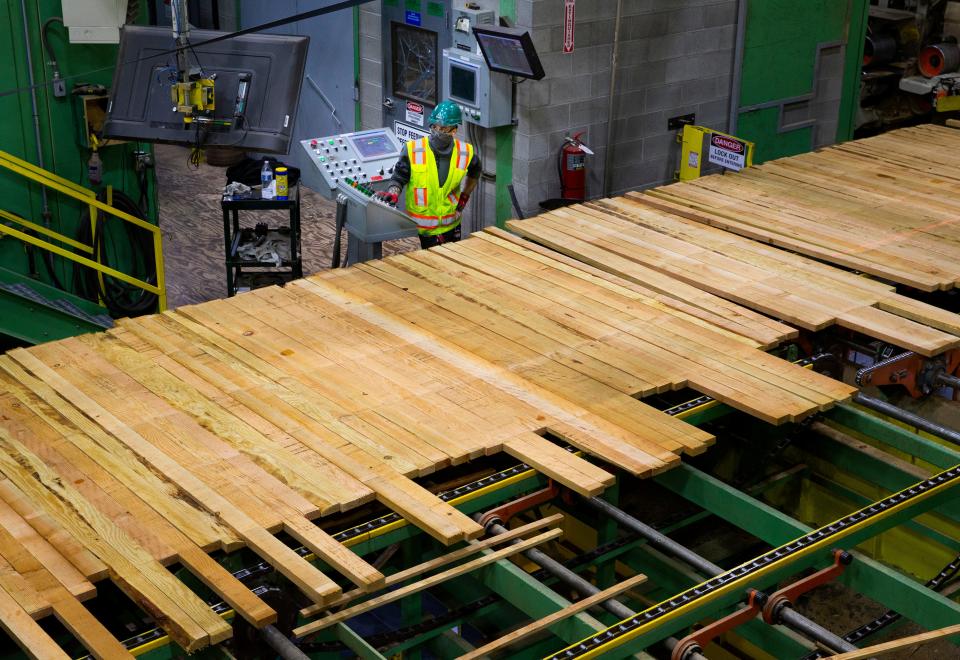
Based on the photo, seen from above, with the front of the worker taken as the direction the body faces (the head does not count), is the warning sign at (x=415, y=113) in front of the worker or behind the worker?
behind

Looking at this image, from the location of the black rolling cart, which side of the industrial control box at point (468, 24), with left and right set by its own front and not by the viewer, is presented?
front

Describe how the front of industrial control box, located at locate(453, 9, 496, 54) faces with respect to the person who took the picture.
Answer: facing the viewer and to the left of the viewer

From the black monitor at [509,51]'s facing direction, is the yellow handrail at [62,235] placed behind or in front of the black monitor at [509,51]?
in front

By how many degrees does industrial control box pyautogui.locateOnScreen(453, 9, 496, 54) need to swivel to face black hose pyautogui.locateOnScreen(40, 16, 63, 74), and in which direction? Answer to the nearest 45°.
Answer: approximately 45° to its right

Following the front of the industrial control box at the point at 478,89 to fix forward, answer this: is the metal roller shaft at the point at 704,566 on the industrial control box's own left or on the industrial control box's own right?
on the industrial control box's own left

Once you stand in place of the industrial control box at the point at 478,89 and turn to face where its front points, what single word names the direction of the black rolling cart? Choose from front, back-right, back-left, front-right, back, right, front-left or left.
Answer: front

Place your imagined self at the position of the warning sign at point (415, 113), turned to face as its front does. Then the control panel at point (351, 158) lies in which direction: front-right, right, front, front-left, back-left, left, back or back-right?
front

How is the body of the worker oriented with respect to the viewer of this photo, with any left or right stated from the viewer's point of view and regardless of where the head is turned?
facing the viewer

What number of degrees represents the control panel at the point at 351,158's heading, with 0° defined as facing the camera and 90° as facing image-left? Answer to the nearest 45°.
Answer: approximately 315°

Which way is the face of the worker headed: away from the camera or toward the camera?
toward the camera

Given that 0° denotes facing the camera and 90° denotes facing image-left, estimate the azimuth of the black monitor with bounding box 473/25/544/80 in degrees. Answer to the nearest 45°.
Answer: approximately 45°

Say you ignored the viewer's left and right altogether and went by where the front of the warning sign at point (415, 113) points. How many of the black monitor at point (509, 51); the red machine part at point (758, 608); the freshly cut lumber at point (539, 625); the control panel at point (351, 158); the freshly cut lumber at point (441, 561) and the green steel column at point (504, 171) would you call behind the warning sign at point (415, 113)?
0

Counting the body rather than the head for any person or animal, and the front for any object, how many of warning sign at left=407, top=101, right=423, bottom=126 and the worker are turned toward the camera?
2

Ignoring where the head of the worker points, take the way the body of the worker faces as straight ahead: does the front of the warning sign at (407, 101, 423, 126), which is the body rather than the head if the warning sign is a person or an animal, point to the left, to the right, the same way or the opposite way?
the same way
